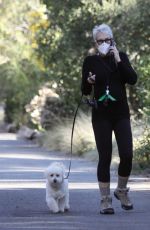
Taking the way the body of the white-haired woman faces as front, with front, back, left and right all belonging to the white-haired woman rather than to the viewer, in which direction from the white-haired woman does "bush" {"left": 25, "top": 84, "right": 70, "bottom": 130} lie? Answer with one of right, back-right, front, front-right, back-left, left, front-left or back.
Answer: back

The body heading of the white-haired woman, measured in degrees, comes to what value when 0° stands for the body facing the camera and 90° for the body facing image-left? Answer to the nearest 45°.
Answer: approximately 0°
